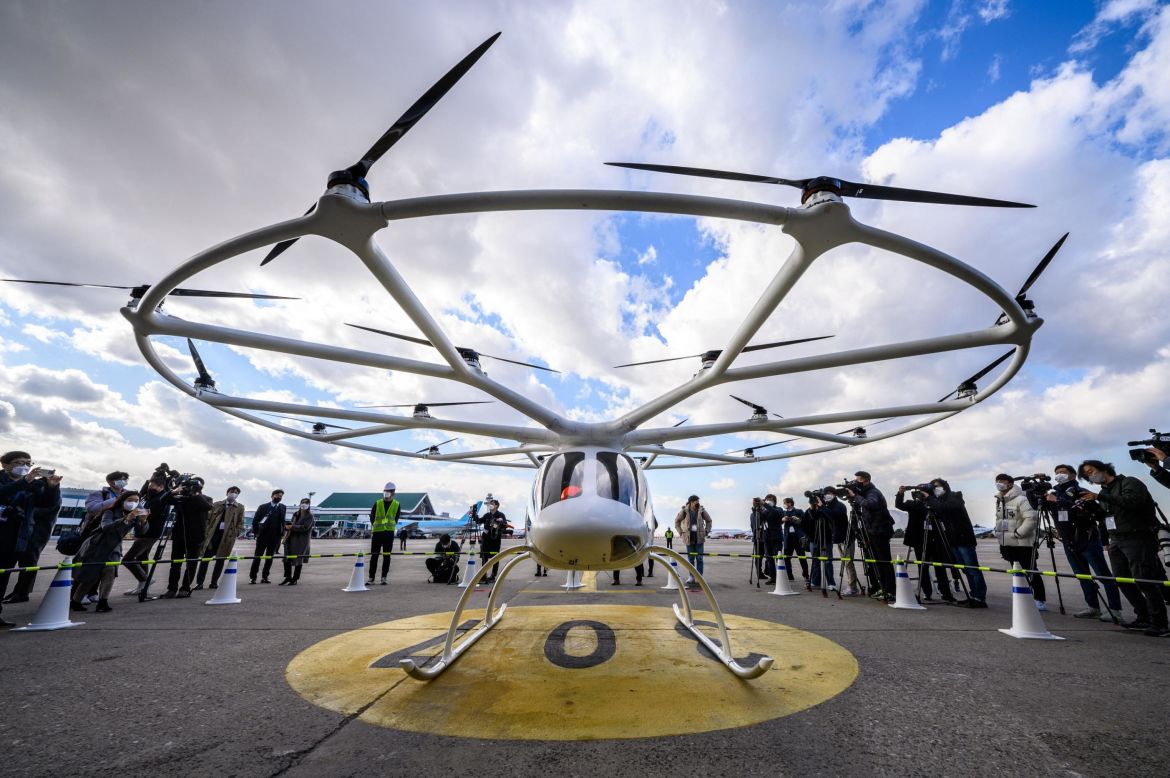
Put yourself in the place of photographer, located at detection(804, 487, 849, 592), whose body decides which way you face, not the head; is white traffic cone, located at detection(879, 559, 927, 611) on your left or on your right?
on your left

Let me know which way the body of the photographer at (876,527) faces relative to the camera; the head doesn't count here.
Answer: to the viewer's left

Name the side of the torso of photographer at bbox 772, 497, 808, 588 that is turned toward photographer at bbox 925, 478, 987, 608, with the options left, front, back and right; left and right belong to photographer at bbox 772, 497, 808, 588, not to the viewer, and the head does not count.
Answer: left

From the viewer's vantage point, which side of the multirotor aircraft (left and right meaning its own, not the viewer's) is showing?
front

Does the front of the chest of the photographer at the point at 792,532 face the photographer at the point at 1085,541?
no

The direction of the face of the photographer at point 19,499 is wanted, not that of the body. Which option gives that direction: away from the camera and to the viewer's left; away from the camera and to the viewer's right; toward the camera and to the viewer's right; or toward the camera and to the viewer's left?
toward the camera and to the viewer's right

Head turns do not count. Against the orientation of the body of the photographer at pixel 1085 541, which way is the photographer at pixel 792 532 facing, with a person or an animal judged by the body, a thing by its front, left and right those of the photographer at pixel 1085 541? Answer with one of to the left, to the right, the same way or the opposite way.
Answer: the same way

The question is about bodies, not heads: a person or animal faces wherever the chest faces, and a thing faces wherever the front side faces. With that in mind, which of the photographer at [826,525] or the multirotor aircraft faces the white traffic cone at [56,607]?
the photographer

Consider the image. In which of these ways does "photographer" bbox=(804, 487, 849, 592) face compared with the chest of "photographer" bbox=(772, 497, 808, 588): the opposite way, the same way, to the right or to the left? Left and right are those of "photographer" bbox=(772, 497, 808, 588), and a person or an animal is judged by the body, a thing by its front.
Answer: the same way

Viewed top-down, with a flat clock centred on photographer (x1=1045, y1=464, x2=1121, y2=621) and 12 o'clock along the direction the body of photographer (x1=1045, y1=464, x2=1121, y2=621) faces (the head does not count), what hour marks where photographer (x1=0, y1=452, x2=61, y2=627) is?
photographer (x1=0, y1=452, x2=61, y2=627) is roughly at 12 o'clock from photographer (x1=1045, y1=464, x2=1121, y2=621).

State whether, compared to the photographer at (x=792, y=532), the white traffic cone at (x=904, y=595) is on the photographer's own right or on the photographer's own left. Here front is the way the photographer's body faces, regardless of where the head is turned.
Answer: on the photographer's own left

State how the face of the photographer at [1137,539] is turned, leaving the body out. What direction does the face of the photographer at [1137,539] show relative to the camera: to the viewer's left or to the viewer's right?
to the viewer's left

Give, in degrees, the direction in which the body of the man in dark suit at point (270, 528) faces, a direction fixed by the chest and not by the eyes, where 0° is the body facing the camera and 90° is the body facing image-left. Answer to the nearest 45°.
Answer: approximately 315°

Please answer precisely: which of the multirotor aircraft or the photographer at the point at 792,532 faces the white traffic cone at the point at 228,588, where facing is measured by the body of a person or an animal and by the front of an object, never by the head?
the photographer

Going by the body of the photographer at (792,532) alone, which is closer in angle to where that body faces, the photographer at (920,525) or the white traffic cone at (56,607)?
the white traffic cone

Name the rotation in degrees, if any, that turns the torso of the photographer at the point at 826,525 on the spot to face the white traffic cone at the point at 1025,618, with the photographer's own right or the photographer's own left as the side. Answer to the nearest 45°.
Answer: approximately 90° to the photographer's own left

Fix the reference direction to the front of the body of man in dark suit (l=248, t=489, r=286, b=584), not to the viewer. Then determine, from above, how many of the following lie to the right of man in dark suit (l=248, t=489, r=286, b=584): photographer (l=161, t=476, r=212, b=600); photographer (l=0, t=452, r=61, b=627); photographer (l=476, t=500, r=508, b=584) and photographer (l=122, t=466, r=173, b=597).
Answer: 3

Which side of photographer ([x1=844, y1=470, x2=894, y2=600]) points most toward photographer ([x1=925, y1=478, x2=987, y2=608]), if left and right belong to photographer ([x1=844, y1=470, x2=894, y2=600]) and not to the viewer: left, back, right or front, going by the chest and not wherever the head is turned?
back

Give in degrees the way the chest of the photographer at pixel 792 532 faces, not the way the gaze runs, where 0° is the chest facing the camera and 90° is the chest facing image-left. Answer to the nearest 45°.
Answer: approximately 45°

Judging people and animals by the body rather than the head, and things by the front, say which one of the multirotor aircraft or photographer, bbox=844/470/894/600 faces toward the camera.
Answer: the multirotor aircraft
